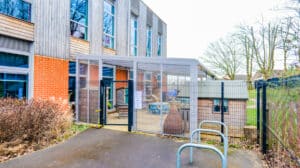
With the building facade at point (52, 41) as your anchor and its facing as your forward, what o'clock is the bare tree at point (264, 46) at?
The bare tree is roughly at 10 o'clock from the building facade.

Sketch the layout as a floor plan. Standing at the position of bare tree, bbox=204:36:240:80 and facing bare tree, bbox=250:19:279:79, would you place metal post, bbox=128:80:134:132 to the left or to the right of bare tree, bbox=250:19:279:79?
right

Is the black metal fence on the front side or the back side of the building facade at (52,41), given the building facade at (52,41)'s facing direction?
on the front side

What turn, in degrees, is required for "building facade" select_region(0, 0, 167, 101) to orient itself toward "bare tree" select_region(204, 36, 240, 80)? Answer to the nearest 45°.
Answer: approximately 90° to its left

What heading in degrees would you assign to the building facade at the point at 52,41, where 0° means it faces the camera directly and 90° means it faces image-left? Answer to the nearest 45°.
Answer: approximately 315°
